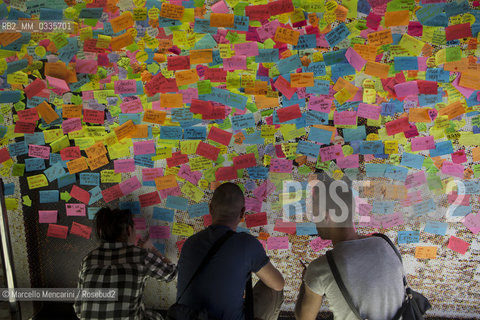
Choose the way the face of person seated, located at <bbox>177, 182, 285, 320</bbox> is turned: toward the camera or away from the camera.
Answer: away from the camera

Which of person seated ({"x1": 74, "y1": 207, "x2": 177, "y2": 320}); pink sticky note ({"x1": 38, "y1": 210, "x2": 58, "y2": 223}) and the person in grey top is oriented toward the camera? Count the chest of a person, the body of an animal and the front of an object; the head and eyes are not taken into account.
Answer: the pink sticky note

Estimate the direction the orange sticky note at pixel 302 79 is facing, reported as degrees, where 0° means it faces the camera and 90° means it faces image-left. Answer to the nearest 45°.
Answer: approximately 0°

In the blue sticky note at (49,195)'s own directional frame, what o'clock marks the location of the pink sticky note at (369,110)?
The pink sticky note is roughly at 10 o'clock from the blue sticky note.

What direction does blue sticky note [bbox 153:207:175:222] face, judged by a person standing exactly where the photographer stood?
facing the viewer

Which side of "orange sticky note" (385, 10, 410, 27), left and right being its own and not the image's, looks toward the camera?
front

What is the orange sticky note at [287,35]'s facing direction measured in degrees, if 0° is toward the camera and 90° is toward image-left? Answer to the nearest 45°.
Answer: approximately 0°

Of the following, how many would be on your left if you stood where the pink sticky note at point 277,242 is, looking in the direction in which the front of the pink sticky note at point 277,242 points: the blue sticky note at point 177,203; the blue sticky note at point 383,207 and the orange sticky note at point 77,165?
1

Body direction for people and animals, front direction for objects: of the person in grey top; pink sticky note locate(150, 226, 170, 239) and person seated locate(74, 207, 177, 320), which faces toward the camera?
the pink sticky note

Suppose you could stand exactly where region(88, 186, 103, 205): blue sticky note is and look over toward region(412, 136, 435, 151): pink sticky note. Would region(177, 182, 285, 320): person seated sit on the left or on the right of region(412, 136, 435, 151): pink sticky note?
right

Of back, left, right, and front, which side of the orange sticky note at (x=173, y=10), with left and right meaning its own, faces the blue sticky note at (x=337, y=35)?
left

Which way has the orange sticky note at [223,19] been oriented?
toward the camera
